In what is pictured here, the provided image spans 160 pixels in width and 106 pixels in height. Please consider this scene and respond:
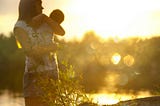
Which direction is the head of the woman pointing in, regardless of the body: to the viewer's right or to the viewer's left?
to the viewer's right

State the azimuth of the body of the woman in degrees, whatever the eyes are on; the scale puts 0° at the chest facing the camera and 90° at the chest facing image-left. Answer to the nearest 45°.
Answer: approximately 270°
